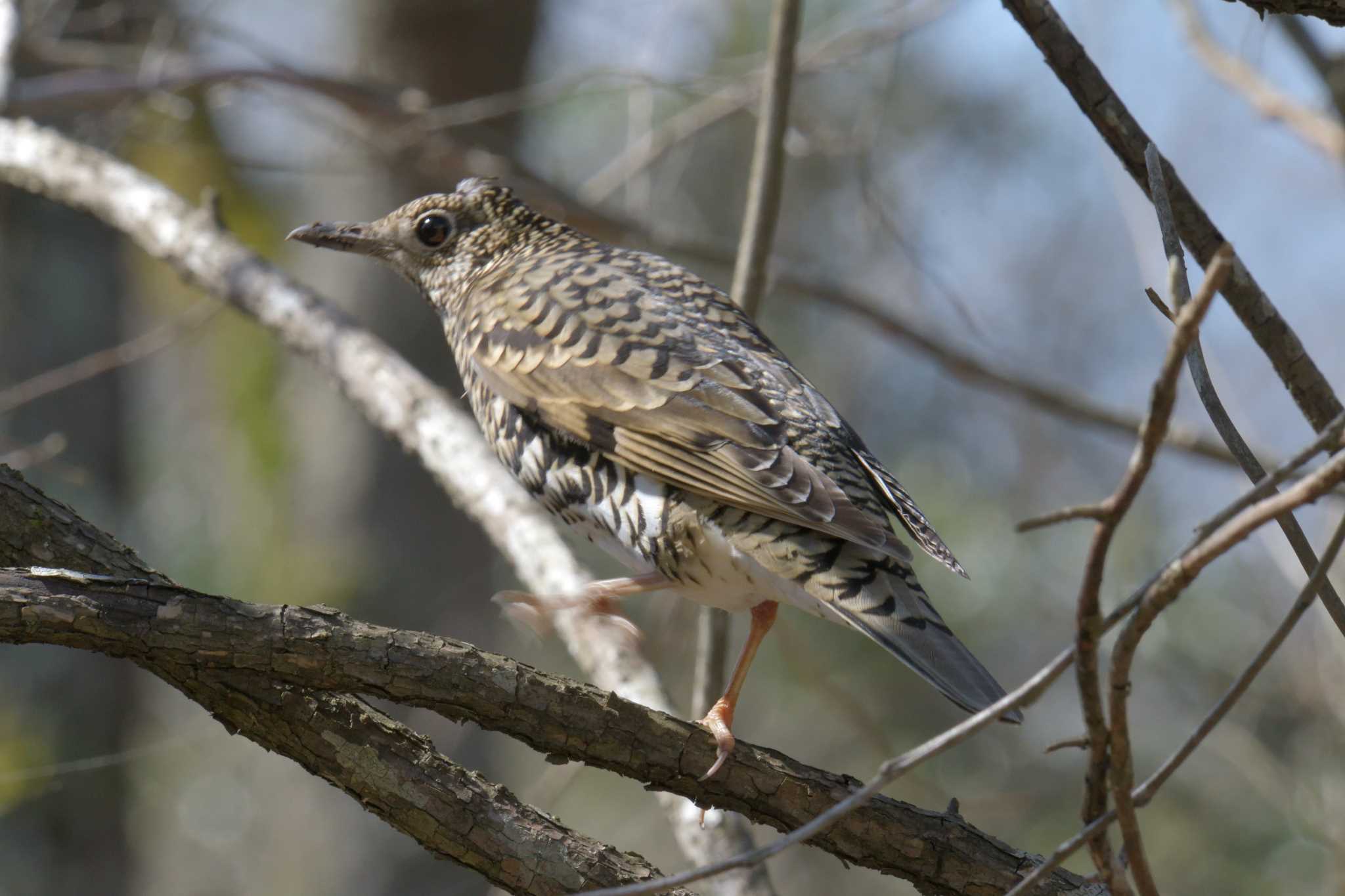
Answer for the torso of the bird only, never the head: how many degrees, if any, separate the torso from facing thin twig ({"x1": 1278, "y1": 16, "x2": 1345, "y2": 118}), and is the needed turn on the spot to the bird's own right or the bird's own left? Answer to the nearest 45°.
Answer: approximately 180°

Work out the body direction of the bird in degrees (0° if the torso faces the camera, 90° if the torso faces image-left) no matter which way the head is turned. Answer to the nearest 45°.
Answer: approximately 90°

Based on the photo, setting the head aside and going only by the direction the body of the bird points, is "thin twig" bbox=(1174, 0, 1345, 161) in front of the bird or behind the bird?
behind
